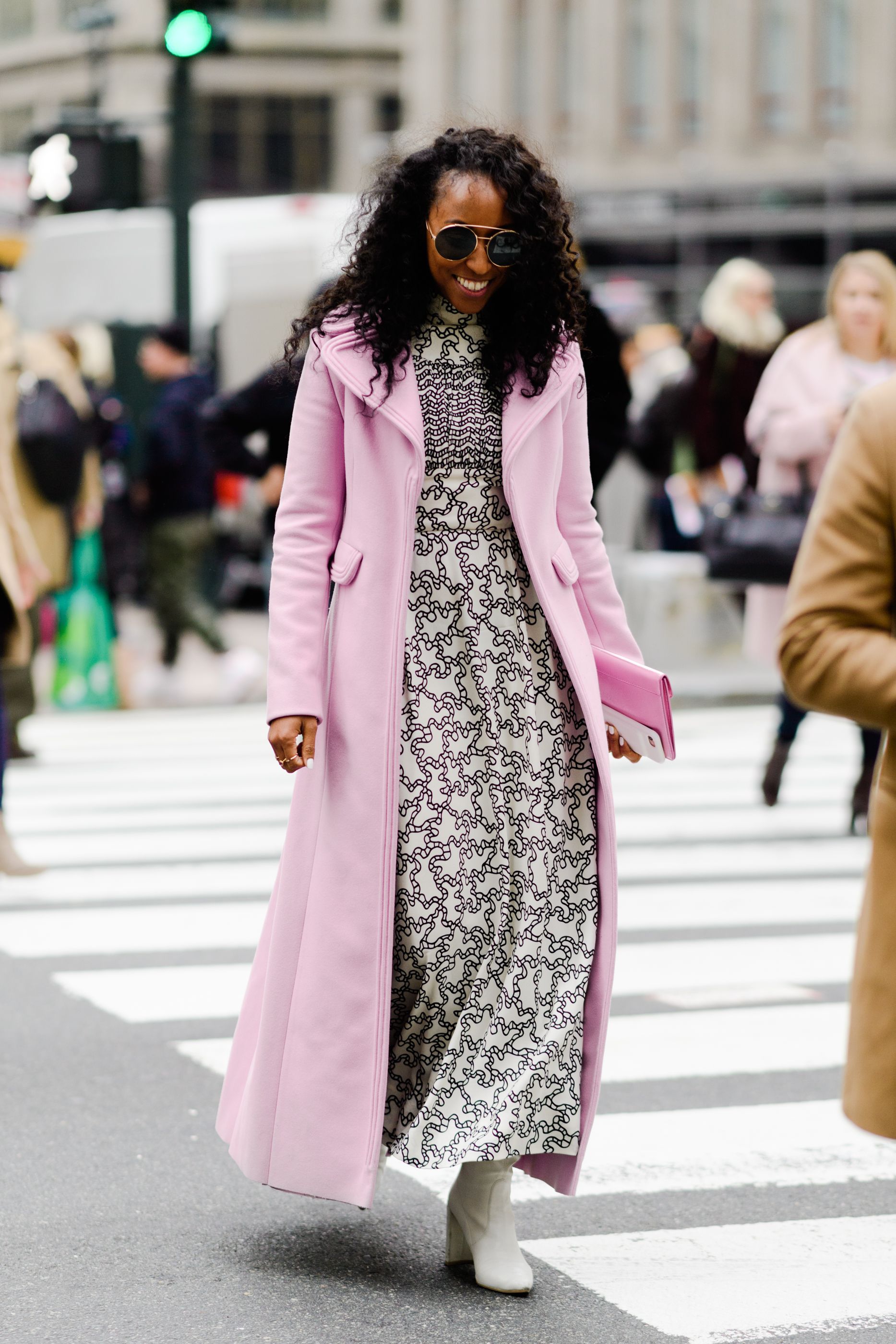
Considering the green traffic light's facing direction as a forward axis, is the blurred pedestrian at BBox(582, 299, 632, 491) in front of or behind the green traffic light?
in front

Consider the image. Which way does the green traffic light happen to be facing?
toward the camera

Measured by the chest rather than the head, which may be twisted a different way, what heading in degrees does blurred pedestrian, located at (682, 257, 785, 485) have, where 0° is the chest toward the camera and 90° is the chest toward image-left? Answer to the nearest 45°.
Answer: approximately 315°

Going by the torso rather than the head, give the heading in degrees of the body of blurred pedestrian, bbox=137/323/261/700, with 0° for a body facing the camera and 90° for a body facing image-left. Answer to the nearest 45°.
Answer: approximately 90°

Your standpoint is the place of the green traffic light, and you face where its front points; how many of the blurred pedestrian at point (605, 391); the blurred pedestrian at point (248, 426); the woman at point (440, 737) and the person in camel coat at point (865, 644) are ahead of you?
4

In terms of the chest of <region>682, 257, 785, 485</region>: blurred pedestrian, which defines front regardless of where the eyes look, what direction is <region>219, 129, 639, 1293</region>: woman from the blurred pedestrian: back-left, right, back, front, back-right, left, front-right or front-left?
front-right

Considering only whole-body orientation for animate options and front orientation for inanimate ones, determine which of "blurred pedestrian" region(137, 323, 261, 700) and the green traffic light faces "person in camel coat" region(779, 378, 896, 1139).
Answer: the green traffic light
